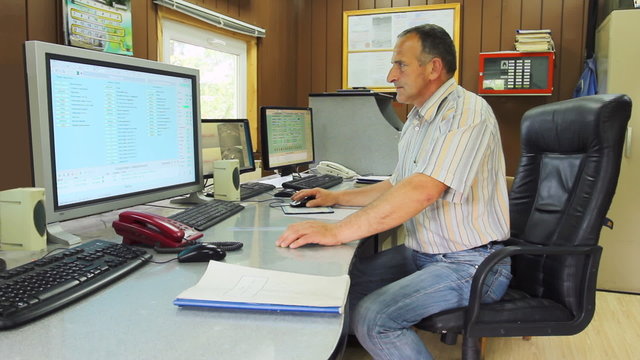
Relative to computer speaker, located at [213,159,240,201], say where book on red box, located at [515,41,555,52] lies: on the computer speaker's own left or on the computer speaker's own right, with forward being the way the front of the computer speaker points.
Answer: on the computer speaker's own left

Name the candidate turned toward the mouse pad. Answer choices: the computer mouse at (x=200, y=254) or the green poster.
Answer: the green poster

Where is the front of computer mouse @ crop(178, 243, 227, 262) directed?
to the viewer's left

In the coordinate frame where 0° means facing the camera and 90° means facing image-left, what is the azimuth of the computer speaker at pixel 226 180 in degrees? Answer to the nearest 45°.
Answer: approximately 315°

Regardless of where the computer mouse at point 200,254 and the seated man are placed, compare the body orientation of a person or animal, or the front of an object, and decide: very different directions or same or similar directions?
same or similar directions

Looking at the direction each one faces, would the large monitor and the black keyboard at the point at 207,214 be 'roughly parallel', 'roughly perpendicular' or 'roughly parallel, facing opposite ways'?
roughly parallel

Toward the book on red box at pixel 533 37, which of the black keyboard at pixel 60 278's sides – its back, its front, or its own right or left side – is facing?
left

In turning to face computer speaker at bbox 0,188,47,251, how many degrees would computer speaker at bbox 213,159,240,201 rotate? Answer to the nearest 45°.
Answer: approximately 90° to its right

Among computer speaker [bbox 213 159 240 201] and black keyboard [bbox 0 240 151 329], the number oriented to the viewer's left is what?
0

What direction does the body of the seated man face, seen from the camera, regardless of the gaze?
to the viewer's left

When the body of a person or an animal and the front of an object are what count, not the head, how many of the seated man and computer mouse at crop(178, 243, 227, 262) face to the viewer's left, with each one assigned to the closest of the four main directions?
2

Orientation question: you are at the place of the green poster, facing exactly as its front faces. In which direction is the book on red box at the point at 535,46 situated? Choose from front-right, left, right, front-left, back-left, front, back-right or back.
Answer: front-left

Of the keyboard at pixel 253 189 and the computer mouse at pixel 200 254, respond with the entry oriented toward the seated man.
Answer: the keyboard

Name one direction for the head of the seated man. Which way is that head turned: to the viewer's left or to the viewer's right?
to the viewer's left

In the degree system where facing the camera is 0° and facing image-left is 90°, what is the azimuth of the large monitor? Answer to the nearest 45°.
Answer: approximately 315°

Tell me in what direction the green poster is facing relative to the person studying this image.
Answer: facing the viewer and to the right of the viewer

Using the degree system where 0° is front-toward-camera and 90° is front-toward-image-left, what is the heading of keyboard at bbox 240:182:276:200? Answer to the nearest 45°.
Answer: approximately 315°

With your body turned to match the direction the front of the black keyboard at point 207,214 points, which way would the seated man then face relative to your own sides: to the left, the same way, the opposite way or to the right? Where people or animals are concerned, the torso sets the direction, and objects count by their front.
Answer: the opposite way

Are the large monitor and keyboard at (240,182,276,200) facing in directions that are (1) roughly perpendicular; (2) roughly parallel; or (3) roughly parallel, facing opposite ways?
roughly parallel

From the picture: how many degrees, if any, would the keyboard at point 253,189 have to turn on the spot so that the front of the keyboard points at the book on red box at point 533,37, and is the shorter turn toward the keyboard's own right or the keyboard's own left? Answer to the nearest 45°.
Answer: approximately 90° to the keyboard's own left
